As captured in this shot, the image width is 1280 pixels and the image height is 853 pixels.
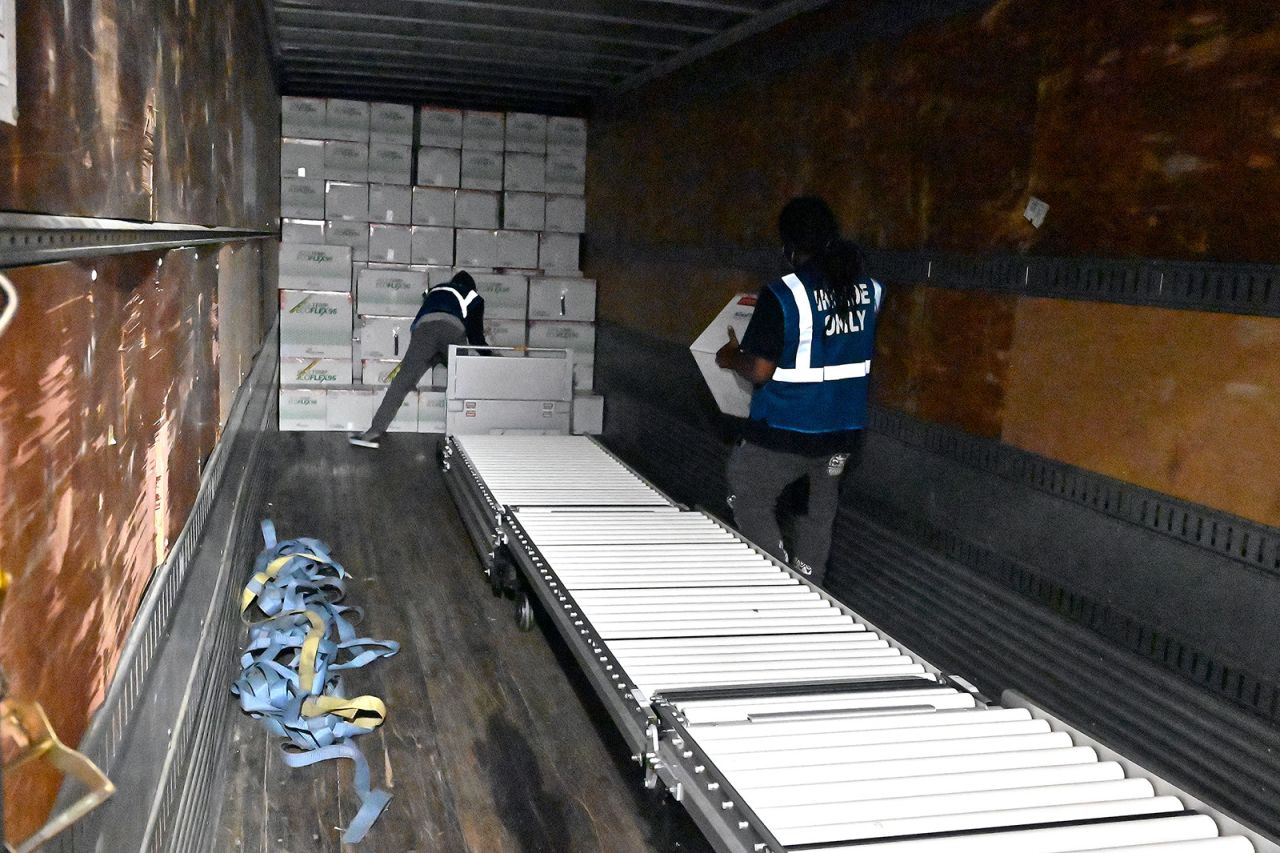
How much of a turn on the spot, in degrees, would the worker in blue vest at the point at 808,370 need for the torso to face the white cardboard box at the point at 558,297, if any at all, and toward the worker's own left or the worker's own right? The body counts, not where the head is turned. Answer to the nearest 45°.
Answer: approximately 45° to the worker's own right

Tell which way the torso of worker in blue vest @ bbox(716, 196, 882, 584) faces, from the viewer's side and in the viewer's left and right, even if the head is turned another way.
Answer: facing away from the viewer and to the left of the viewer

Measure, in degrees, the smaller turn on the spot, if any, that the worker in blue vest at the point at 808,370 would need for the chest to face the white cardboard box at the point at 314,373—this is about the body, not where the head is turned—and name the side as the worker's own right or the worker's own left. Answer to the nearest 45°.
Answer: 0° — they already face it

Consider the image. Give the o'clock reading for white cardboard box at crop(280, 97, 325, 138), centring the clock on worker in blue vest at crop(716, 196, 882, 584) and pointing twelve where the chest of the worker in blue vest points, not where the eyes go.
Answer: The white cardboard box is roughly at 12 o'clock from the worker in blue vest.

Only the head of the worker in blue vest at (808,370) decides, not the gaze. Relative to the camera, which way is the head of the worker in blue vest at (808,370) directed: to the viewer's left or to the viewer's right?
to the viewer's left

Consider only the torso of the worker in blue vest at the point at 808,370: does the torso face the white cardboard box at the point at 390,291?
yes

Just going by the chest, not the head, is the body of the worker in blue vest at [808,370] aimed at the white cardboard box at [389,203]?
yes

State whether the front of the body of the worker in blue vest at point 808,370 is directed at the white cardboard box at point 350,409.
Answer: yes
